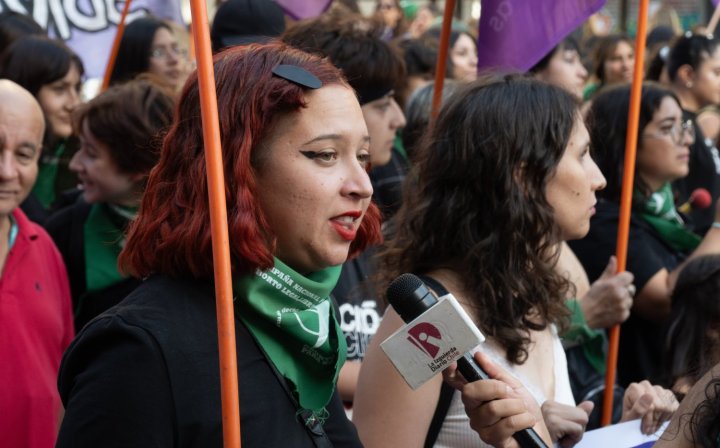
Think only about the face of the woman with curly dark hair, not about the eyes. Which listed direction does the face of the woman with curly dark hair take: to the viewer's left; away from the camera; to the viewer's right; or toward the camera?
to the viewer's right

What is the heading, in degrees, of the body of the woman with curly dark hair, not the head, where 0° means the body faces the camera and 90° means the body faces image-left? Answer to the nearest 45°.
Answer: approximately 270°

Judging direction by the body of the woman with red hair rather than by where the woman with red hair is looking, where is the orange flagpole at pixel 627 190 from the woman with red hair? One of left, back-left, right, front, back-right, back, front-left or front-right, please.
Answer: left

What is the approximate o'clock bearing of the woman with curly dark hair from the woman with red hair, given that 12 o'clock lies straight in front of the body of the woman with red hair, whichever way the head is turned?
The woman with curly dark hair is roughly at 9 o'clock from the woman with red hair.

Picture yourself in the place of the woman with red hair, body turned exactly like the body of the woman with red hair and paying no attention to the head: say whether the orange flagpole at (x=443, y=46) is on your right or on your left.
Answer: on your left

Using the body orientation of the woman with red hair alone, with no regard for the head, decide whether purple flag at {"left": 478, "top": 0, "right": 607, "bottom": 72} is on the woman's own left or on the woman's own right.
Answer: on the woman's own left

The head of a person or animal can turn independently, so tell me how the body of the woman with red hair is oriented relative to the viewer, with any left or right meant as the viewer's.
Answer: facing the viewer and to the right of the viewer

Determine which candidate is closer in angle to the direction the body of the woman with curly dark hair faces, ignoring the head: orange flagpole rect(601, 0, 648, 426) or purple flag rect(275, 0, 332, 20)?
the orange flagpole

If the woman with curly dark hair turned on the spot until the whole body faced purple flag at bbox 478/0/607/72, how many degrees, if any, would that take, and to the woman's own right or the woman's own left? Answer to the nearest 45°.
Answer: approximately 90° to the woman's own left
